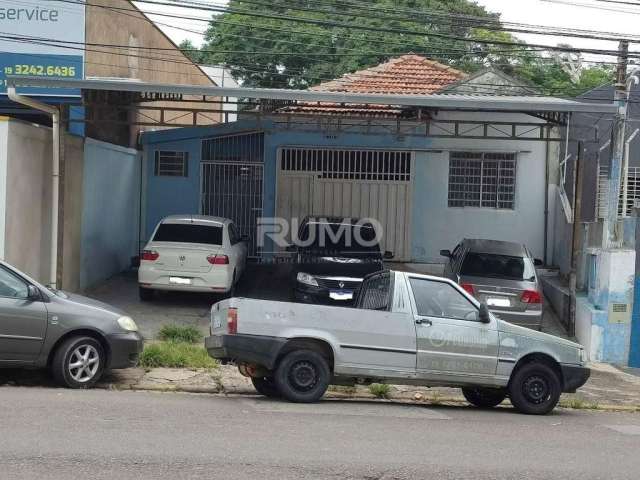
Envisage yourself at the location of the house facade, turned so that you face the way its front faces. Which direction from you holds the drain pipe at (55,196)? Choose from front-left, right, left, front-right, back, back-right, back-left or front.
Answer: front-right

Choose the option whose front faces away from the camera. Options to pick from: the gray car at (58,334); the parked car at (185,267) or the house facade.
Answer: the parked car

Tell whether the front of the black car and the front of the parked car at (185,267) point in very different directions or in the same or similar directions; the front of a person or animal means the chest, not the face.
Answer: very different directions

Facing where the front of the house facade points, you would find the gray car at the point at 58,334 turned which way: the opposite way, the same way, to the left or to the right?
to the left

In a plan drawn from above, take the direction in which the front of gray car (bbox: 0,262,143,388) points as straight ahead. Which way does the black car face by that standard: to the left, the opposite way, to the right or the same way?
to the right

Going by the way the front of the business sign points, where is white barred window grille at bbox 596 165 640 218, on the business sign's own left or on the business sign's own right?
on the business sign's own left

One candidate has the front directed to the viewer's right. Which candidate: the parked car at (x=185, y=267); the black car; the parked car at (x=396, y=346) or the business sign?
the parked car at (x=396, y=346)

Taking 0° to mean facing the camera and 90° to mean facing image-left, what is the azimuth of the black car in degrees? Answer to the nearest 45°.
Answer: approximately 0°

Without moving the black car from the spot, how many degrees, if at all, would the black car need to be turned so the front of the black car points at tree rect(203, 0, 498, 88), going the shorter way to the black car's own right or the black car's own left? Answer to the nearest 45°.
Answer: approximately 180°

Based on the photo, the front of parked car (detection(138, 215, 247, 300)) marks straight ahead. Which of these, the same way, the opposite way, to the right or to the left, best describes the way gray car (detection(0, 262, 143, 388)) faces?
to the right

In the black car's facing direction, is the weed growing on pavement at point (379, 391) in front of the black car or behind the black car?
in front

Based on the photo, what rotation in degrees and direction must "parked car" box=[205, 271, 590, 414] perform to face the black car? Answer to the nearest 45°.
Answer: approximately 90° to its left

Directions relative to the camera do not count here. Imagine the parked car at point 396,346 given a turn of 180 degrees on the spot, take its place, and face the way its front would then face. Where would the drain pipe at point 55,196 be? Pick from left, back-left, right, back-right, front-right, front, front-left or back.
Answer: front-right

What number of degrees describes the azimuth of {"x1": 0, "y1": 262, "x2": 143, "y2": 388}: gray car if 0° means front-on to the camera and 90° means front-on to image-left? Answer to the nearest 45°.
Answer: approximately 270°
